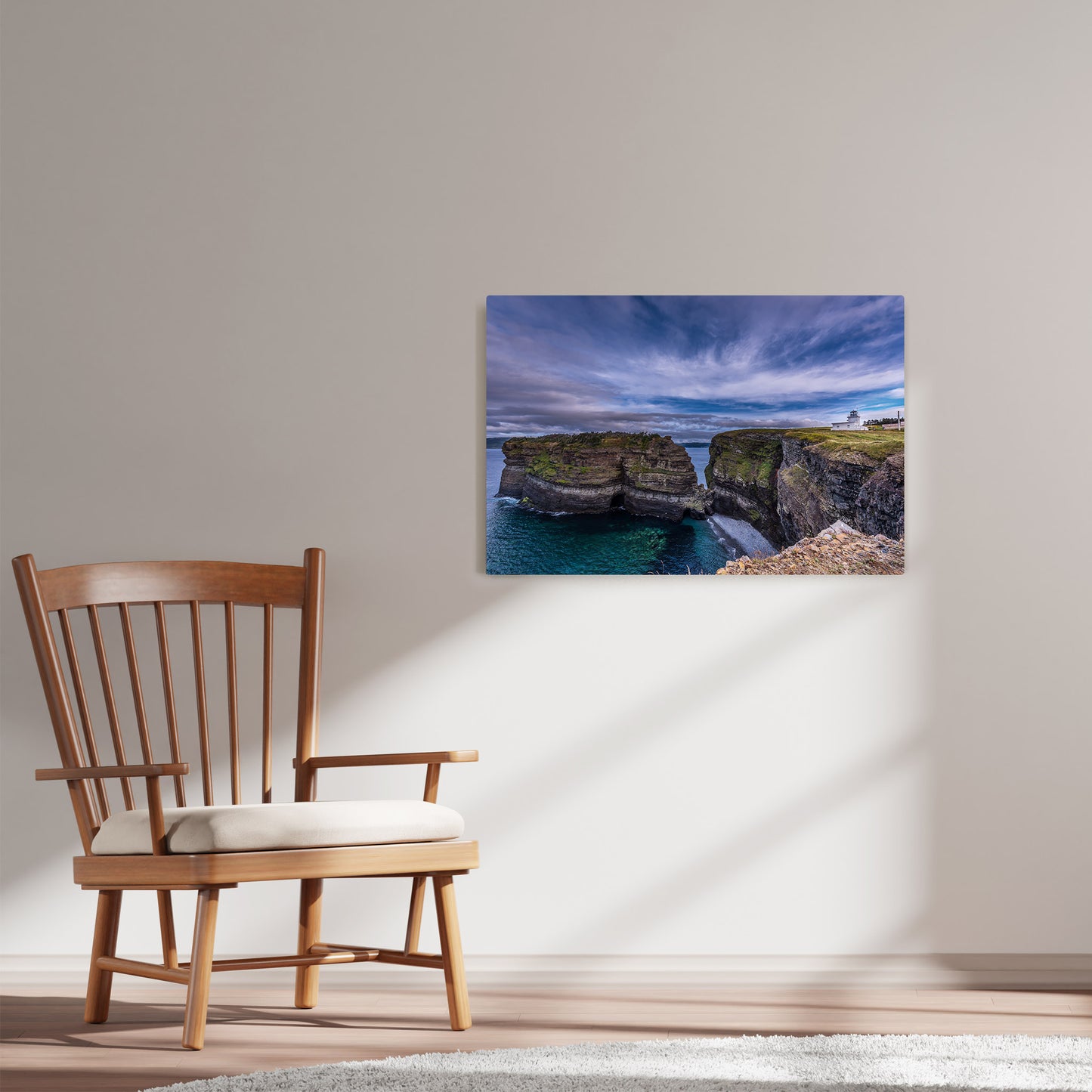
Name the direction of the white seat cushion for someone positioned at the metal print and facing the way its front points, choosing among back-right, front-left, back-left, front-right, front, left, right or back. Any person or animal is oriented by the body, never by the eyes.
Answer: front-right

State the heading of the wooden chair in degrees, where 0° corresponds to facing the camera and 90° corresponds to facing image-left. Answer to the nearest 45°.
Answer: approximately 315°

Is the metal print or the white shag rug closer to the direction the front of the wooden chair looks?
the white shag rug

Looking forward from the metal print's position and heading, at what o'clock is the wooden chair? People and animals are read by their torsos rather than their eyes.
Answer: The wooden chair is roughly at 2 o'clock from the metal print.

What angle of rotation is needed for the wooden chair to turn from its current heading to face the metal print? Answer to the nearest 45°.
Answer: approximately 45° to its left
